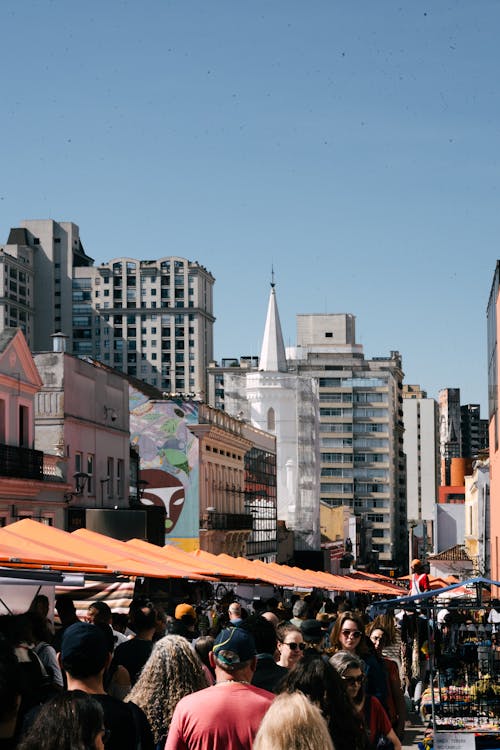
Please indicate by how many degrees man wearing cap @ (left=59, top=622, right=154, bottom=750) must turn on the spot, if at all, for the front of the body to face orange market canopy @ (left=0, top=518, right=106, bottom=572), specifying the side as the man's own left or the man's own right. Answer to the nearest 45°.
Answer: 0° — they already face it

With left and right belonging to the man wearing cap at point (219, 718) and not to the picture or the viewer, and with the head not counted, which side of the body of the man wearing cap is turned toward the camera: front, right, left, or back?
back

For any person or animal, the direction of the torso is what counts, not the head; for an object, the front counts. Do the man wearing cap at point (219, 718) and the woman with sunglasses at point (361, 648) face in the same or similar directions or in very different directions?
very different directions

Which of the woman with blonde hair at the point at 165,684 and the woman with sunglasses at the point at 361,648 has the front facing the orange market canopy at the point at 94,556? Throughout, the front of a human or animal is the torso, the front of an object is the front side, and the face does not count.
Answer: the woman with blonde hair

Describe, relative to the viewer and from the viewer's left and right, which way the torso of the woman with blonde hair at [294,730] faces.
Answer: facing away from the viewer

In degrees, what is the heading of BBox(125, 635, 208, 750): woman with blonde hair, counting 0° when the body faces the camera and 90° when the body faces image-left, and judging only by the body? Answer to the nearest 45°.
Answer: approximately 180°

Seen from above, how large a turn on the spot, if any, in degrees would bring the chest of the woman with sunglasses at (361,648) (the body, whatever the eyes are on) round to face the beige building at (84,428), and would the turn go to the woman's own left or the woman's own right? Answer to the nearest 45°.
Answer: approximately 180°

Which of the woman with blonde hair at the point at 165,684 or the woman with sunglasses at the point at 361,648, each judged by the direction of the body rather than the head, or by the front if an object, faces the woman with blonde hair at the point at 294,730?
the woman with sunglasses

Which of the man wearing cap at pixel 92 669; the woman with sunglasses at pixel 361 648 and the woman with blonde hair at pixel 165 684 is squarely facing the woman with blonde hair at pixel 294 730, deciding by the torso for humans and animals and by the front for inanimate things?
the woman with sunglasses

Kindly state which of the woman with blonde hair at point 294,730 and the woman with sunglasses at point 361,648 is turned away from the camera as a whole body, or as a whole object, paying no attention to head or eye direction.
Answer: the woman with blonde hair

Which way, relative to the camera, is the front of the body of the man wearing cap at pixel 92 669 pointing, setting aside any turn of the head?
away from the camera

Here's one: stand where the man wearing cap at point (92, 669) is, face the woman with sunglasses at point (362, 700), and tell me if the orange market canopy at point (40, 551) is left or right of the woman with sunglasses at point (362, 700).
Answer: left
